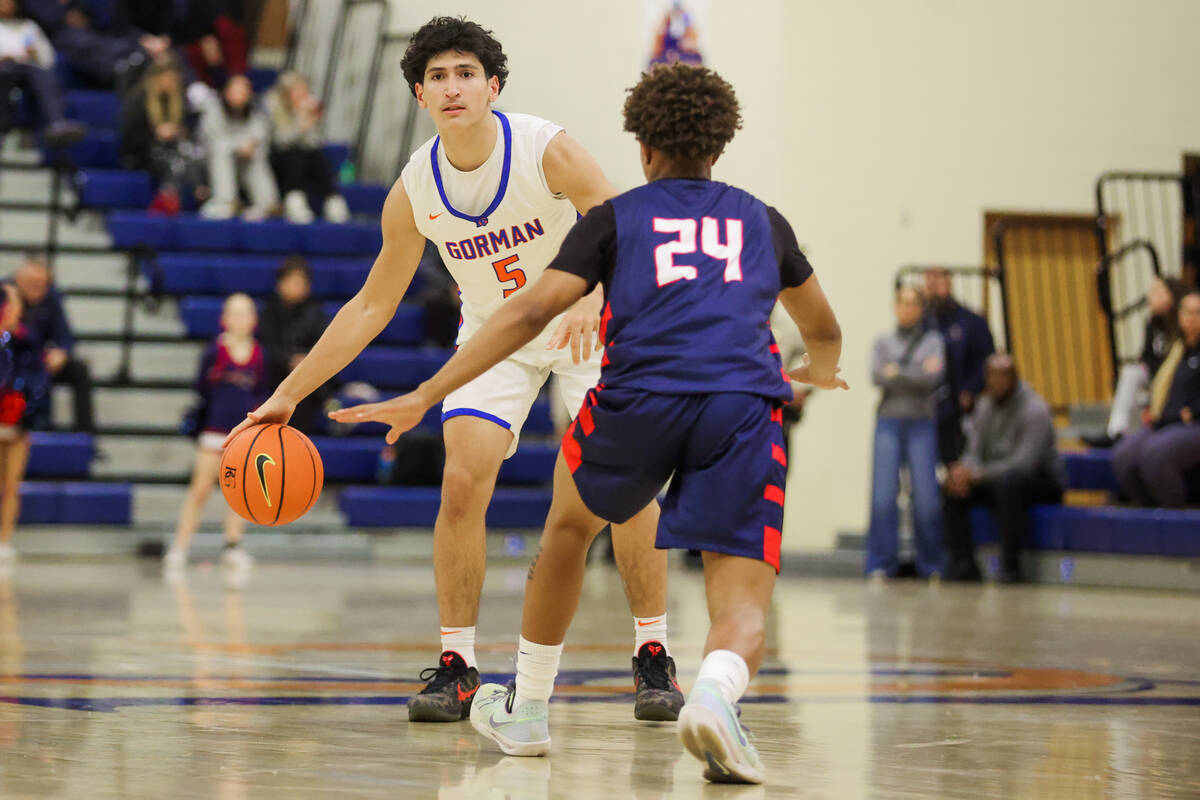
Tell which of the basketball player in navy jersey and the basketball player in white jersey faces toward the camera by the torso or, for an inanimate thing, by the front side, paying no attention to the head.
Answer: the basketball player in white jersey

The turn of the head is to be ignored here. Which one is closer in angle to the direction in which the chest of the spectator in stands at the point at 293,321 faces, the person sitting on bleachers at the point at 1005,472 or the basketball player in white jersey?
the basketball player in white jersey

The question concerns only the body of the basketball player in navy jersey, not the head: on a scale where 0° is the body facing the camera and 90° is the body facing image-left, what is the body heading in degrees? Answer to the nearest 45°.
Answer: approximately 180°

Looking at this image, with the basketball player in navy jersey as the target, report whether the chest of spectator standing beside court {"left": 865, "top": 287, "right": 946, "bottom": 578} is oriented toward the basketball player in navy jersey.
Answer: yes

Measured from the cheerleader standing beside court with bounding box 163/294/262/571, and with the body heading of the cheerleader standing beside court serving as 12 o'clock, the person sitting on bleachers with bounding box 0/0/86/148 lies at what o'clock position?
The person sitting on bleachers is roughly at 5 o'clock from the cheerleader standing beside court.

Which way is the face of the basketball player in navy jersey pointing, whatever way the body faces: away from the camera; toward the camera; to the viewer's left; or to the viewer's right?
away from the camera

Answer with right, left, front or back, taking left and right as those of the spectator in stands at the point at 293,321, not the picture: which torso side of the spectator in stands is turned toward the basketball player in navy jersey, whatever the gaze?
front

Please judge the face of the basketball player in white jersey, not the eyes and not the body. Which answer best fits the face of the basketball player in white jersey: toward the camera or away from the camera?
toward the camera

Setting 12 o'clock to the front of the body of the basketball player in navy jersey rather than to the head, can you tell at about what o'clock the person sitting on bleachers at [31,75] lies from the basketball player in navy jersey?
The person sitting on bleachers is roughly at 11 o'clock from the basketball player in navy jersey.

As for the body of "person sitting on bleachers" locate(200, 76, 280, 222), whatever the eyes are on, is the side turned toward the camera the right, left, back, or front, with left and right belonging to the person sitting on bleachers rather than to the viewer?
front

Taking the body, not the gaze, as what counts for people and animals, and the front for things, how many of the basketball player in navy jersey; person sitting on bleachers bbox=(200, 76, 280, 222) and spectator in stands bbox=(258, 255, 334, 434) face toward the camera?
2

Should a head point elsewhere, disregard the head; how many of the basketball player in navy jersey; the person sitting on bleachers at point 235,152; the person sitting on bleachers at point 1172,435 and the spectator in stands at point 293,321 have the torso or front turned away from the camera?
1

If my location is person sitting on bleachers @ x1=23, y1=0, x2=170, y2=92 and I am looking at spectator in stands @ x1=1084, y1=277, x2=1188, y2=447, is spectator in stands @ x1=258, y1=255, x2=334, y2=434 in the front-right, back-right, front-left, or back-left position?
front-right

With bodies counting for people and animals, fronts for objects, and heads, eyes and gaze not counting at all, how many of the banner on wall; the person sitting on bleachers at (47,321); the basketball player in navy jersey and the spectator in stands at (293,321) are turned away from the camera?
1
